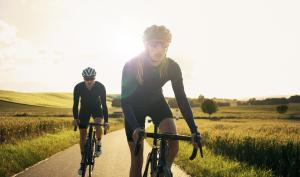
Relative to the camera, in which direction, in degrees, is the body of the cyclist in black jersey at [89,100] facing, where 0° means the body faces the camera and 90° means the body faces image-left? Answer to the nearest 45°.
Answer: approximately 0°

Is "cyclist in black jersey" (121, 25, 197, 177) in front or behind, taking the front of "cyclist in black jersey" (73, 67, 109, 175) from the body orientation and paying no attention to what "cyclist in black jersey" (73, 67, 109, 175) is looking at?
in front
